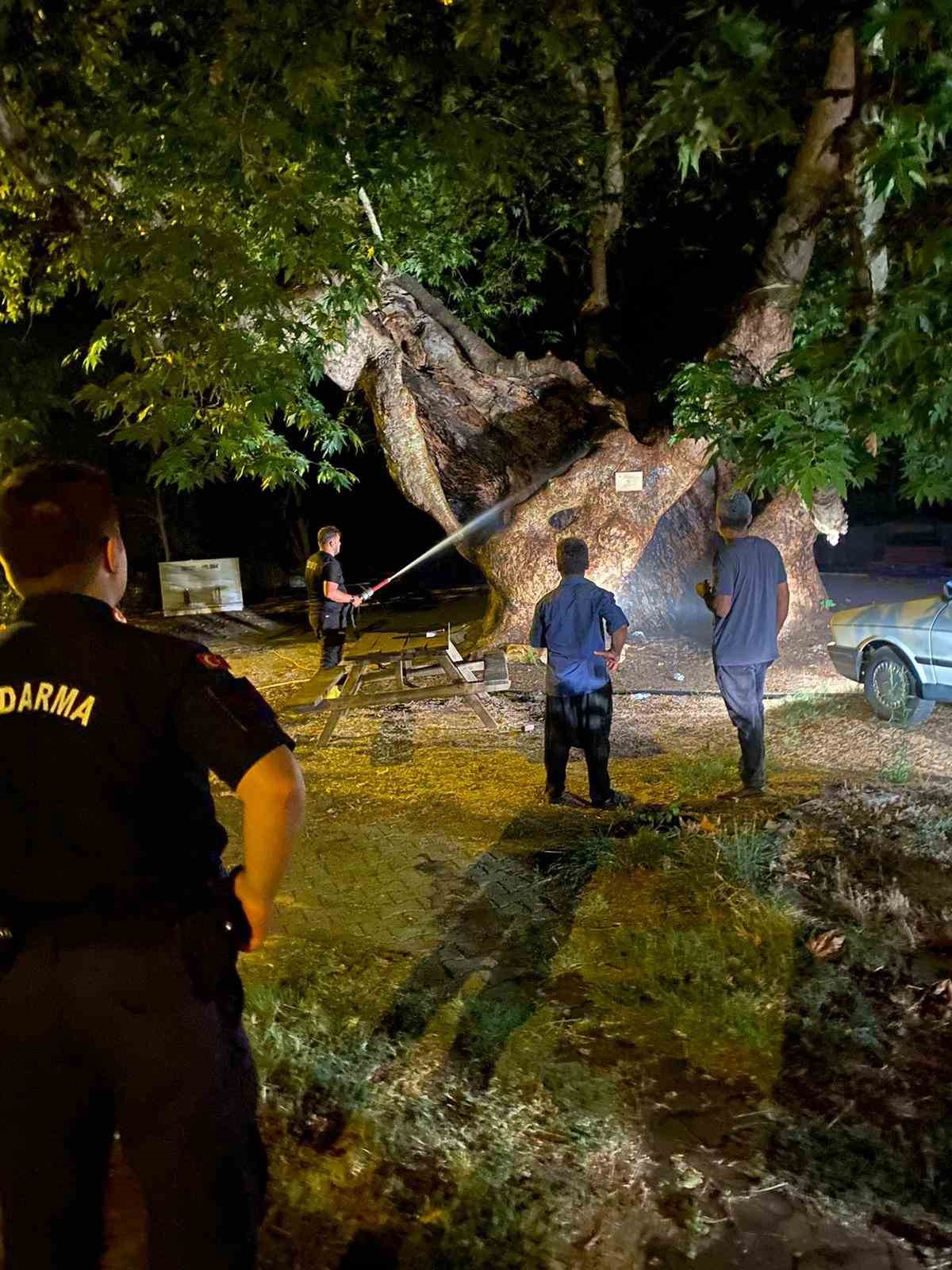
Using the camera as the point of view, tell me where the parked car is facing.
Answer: facing away from the viewer and to the left of the viewer

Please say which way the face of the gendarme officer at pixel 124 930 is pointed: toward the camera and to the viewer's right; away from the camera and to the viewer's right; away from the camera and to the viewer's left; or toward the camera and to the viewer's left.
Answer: away from the camera and to the viewer's right

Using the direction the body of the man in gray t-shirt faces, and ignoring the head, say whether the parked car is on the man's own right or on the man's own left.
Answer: on the man's own right

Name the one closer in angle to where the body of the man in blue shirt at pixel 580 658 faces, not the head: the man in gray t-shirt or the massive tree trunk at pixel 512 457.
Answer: the massive tree trunk

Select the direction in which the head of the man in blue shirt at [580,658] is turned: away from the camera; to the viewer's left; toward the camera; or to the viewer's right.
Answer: away from the camera

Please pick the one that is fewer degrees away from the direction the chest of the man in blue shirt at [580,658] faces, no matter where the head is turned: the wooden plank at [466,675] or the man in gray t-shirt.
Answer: the wooden plank

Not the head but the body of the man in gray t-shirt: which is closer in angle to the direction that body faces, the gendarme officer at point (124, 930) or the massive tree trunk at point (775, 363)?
the massive tree trunk

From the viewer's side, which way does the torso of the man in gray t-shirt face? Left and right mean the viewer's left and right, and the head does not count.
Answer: facing away from the viewer and to the left of the viewer

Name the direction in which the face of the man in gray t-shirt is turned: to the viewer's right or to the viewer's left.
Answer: to the viewer's left

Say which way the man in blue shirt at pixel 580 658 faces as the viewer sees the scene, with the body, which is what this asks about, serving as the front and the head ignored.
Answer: away from the camera
